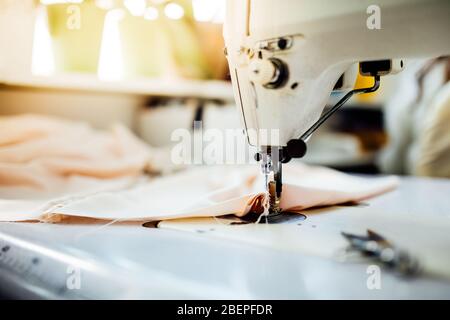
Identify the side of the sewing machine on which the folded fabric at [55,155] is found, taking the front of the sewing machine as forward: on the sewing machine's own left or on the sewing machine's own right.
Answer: on the sewing machine's own right
